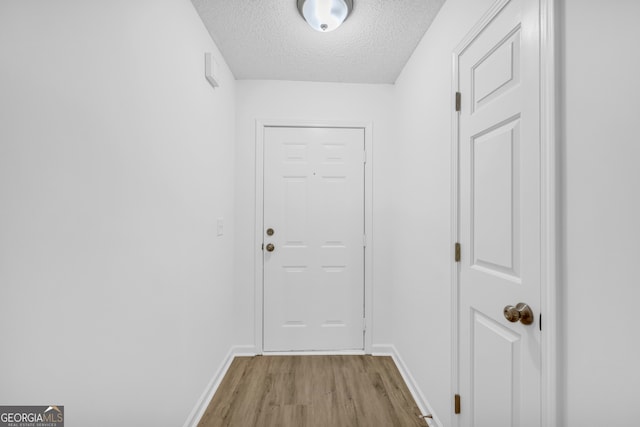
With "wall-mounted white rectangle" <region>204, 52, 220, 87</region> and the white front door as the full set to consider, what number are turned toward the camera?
1

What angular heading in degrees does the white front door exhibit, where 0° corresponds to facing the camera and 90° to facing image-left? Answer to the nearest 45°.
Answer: approximately 0°

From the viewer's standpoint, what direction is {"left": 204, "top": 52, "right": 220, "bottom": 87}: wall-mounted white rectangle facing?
to the viewer's right

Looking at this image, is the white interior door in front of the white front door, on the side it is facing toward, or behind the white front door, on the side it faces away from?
in front

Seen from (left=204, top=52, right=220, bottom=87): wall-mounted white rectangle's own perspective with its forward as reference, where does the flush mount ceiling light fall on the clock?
The flush mount ceiling light is roughly at 1 o'clock from the wall-mounted white rectangle.

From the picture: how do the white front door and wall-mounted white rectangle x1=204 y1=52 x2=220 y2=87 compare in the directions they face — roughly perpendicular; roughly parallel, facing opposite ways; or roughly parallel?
roughly perpendicular

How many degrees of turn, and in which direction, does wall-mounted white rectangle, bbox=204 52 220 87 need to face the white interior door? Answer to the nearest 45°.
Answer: approximately 45° to its right
